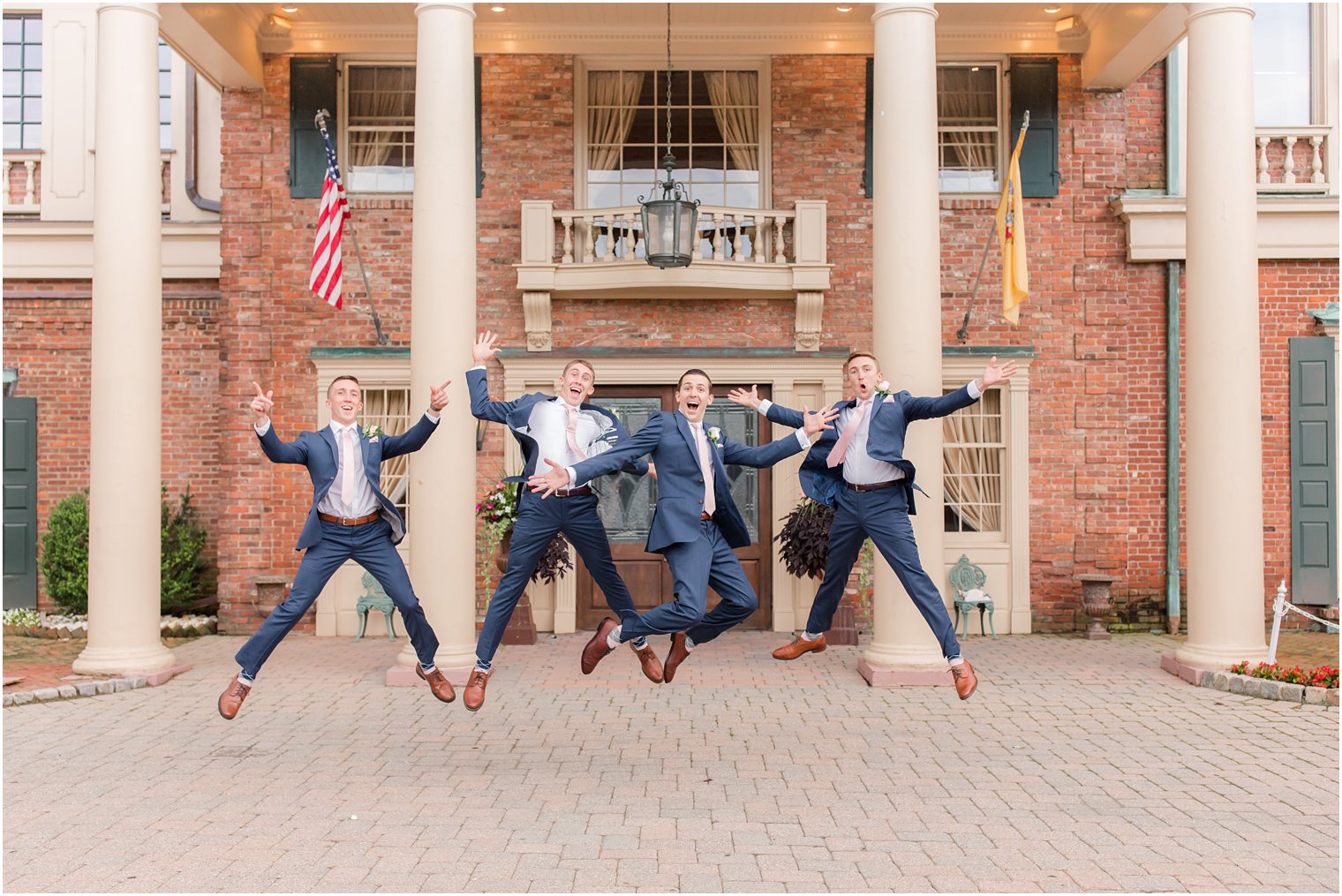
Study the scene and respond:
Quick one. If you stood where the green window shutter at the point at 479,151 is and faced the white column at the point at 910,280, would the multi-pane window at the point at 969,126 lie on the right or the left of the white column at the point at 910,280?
left

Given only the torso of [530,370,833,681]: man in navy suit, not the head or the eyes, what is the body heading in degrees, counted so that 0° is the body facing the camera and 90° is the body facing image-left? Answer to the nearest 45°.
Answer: approximately 315°

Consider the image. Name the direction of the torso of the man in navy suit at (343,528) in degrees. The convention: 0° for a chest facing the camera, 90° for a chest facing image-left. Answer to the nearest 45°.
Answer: approximately 0°

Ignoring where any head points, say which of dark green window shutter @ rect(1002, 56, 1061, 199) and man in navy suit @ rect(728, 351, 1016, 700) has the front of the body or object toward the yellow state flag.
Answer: the dark green window shutter

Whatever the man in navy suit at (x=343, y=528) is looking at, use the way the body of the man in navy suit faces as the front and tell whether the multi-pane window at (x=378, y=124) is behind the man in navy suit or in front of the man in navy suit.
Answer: behind

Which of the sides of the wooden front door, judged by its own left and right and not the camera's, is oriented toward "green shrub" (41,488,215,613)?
right

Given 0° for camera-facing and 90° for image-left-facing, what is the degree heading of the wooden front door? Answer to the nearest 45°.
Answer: approximately 0°
